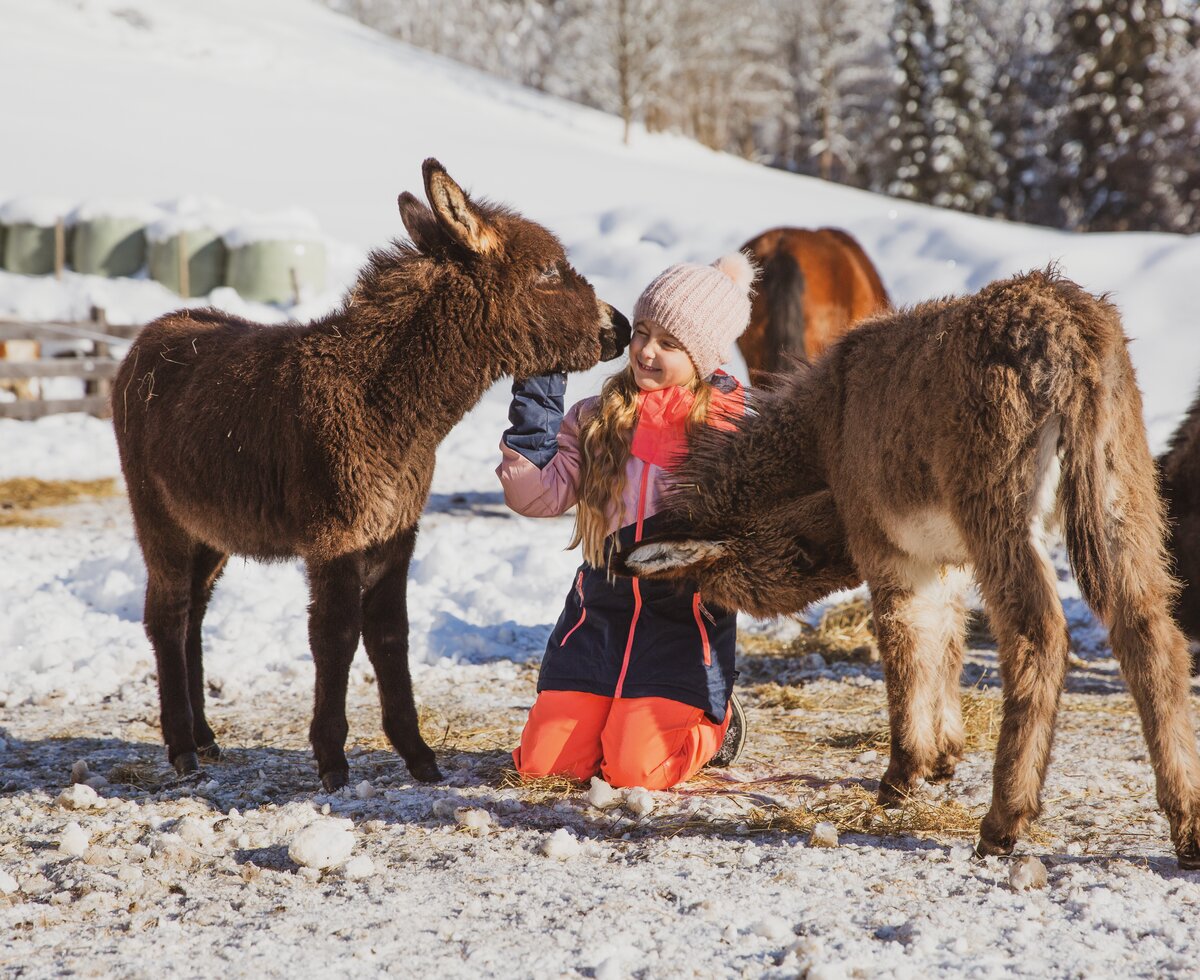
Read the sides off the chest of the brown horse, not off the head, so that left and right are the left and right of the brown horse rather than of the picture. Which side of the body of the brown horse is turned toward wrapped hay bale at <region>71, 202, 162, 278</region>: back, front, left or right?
left

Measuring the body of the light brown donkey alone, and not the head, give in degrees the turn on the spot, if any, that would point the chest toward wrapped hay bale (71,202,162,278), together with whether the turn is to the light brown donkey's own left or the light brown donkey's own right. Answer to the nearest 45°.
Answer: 0° — it already faces it

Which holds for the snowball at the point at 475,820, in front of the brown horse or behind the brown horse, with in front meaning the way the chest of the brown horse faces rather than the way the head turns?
behind

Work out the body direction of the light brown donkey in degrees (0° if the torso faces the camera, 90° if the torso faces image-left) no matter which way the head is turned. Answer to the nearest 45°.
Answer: approximately 135°

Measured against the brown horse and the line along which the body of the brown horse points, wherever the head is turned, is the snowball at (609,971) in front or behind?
behind

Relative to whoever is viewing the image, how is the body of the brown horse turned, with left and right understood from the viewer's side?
facing away from the viewer and to the right of the viewer

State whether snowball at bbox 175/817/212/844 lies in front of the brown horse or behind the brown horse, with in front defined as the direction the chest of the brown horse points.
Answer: behind

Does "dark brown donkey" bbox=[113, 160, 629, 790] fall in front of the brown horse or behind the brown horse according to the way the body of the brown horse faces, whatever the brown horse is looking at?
behind

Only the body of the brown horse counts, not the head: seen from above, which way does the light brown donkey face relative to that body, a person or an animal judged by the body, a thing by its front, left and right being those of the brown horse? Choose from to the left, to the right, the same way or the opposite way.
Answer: to the left
